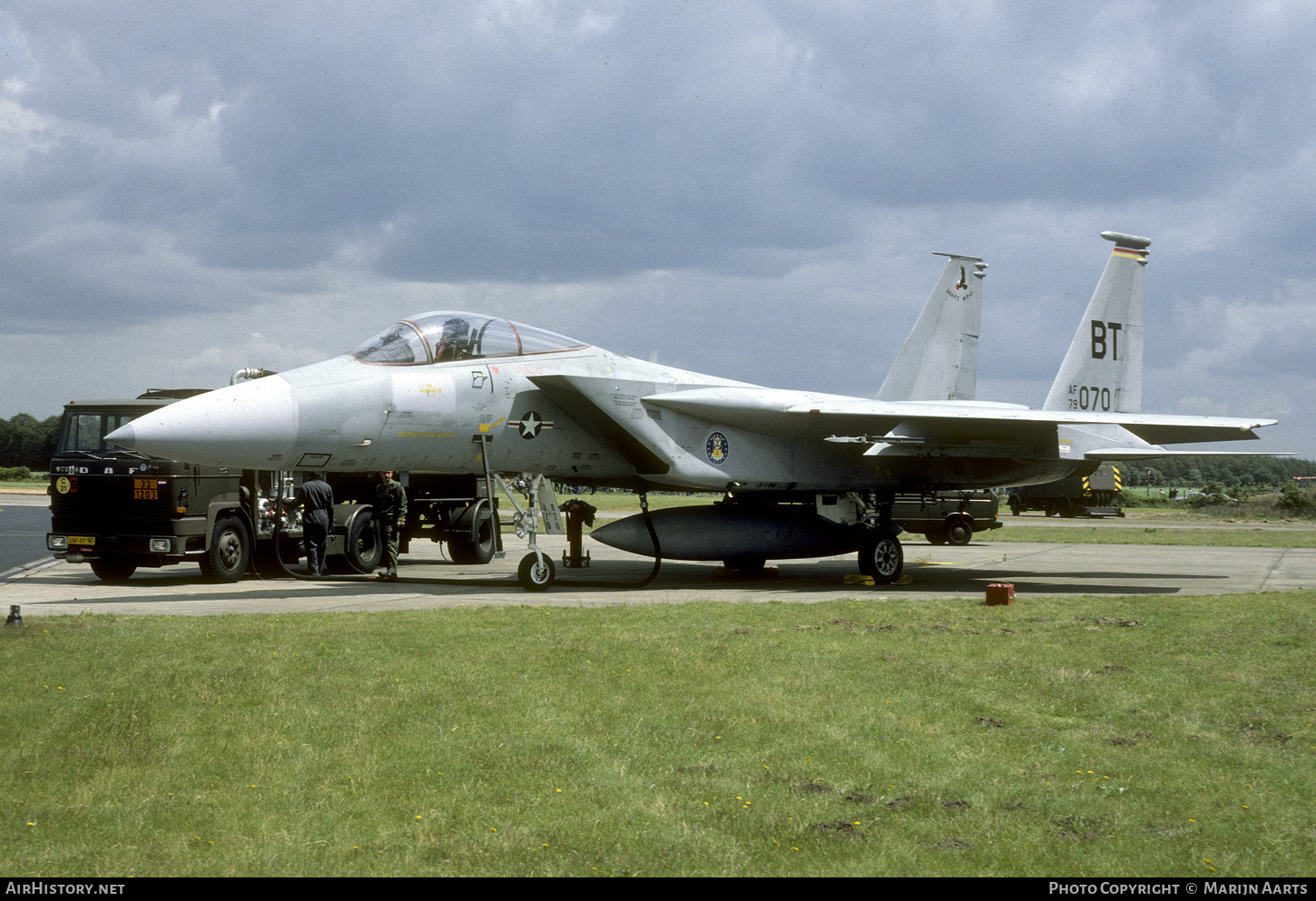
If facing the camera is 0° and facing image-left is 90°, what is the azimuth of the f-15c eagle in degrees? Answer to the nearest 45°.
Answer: approximately 45°

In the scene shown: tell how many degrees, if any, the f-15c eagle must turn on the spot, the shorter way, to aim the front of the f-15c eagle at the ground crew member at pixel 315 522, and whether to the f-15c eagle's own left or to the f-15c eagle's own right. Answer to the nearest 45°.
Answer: approximately 45° to the f-15c eagle's own right

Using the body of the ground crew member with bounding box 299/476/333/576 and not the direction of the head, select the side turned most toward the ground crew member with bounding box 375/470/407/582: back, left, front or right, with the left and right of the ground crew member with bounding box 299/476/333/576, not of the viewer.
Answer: right

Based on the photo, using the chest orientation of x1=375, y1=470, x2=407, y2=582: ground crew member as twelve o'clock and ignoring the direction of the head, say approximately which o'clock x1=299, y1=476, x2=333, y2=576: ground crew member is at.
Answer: x1=299, y1=476, x2=333, y2=576: ground crew member is roughly at 2 o'clock from x1=375, y1=470, x2=407, y2=582: ground crew member.

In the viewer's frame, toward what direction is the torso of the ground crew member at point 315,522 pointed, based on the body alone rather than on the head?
away from the camera

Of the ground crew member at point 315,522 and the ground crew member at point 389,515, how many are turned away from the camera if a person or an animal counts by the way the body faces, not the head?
1

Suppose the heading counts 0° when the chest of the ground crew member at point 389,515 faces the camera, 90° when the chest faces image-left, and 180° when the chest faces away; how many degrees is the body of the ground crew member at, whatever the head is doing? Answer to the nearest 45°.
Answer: approximately 45°

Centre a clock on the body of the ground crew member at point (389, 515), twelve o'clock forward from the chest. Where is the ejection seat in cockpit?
The ejection seat in cockpit is roughly at 10 o'clock from the ground crew member.

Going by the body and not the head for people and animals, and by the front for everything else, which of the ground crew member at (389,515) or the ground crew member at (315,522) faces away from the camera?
the ground crew member at (315,522)

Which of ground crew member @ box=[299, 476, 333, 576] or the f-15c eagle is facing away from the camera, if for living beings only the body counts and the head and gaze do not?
the ground crew member
